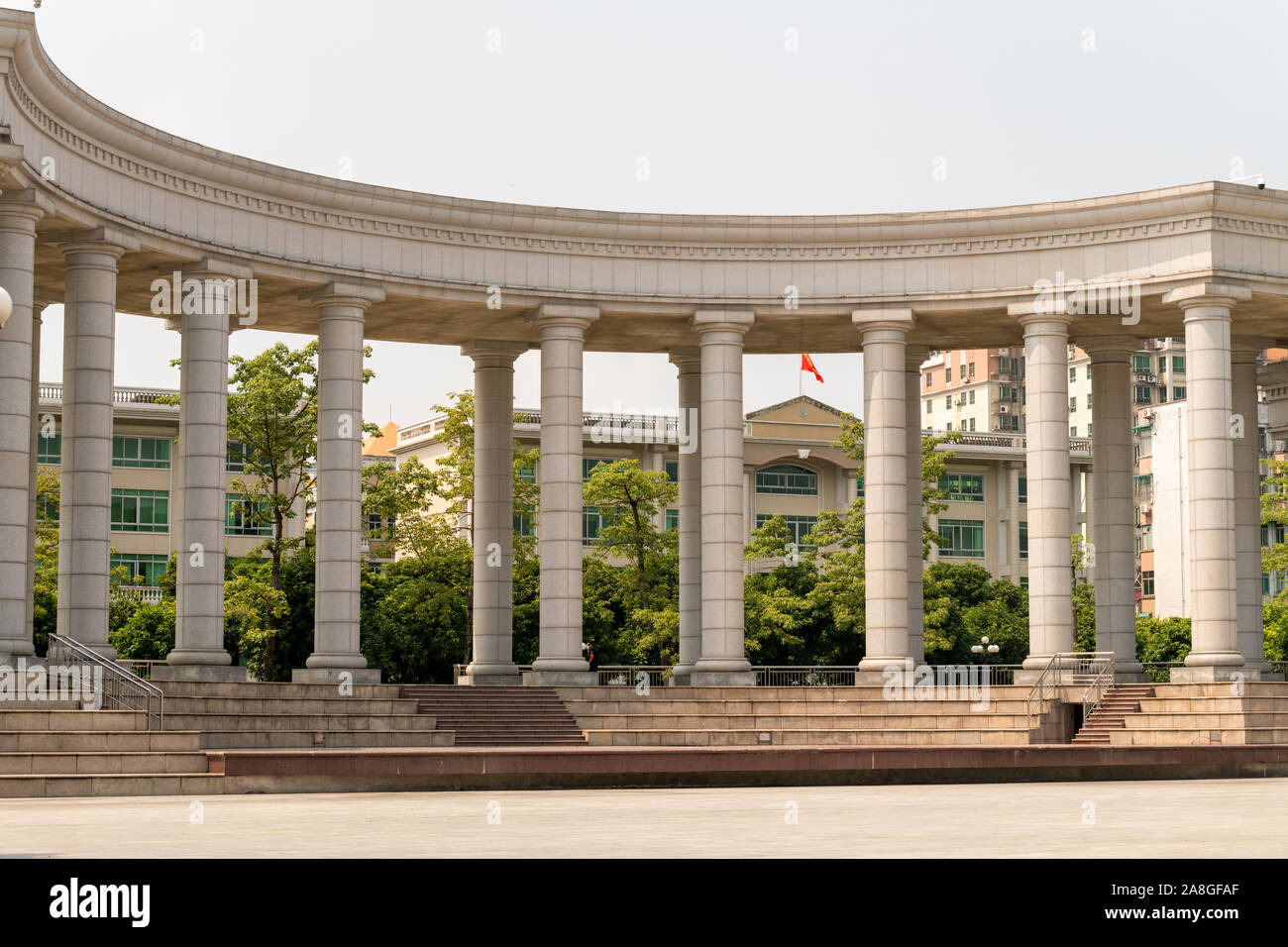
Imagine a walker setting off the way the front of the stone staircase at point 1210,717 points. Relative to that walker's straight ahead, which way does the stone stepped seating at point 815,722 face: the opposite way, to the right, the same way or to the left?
the same way

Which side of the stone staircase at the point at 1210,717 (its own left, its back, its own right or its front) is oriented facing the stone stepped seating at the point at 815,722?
right

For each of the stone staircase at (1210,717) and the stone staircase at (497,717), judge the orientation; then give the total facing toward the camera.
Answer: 2

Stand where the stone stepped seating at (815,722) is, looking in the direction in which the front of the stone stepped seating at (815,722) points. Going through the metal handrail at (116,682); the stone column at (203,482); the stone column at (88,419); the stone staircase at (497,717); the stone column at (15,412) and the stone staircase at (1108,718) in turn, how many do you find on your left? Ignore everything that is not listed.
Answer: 1

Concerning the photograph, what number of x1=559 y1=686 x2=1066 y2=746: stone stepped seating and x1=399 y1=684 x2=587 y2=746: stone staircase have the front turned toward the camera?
2

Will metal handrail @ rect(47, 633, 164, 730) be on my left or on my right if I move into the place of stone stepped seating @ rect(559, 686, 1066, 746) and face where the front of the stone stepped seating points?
on my right

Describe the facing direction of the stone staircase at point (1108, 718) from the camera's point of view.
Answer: facing the viewer and to the left of the viewer

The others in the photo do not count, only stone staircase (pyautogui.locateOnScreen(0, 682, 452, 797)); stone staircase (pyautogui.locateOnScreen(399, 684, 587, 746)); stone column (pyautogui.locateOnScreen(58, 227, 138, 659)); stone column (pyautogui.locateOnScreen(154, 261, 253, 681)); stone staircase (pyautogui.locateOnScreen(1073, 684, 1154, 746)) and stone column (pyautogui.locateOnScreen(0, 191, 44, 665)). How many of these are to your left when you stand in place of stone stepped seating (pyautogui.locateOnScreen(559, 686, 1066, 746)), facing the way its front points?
1

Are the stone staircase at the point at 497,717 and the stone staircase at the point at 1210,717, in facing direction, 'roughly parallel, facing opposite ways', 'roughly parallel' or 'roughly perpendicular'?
roughly parallel

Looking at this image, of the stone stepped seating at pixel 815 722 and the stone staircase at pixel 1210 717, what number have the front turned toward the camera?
2

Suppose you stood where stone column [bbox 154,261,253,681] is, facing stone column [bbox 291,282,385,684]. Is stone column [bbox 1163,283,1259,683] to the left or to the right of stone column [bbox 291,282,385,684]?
right

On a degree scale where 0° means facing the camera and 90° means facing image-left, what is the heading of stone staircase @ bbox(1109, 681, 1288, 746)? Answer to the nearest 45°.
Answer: approximately 0°

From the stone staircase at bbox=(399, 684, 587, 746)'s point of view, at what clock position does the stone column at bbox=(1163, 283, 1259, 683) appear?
The stone column is roughly at 9 o'clock from the stone staircase.

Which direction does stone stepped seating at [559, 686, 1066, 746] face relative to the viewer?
toward the camera

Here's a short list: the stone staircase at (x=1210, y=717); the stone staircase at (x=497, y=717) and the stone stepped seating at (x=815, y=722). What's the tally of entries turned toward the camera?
3

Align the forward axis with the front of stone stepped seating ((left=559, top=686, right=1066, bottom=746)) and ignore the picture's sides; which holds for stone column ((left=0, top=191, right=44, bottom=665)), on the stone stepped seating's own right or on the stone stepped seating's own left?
on the stone stepped seating's own right
